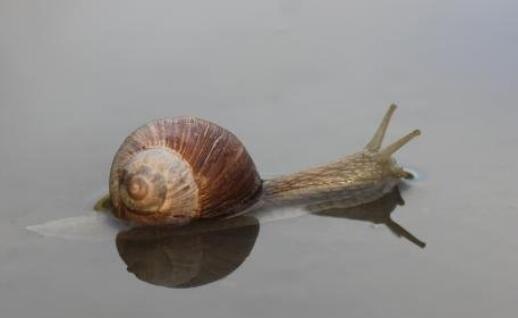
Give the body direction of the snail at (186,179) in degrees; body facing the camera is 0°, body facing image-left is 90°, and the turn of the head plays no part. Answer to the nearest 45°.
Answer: approximately 270°
